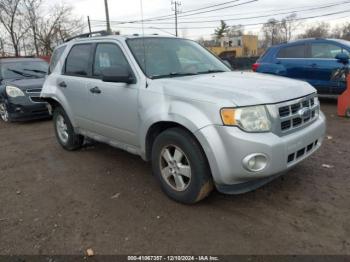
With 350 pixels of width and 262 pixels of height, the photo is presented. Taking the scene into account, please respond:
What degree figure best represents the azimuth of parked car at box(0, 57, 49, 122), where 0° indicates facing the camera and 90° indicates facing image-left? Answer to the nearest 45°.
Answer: approximately 315°

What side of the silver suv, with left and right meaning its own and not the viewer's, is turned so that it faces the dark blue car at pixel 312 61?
left

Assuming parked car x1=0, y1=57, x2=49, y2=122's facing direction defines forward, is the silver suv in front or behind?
in front

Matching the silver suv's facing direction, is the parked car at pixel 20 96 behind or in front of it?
behind

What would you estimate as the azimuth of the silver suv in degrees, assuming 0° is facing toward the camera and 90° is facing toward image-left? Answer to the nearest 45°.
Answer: approximately 315°
